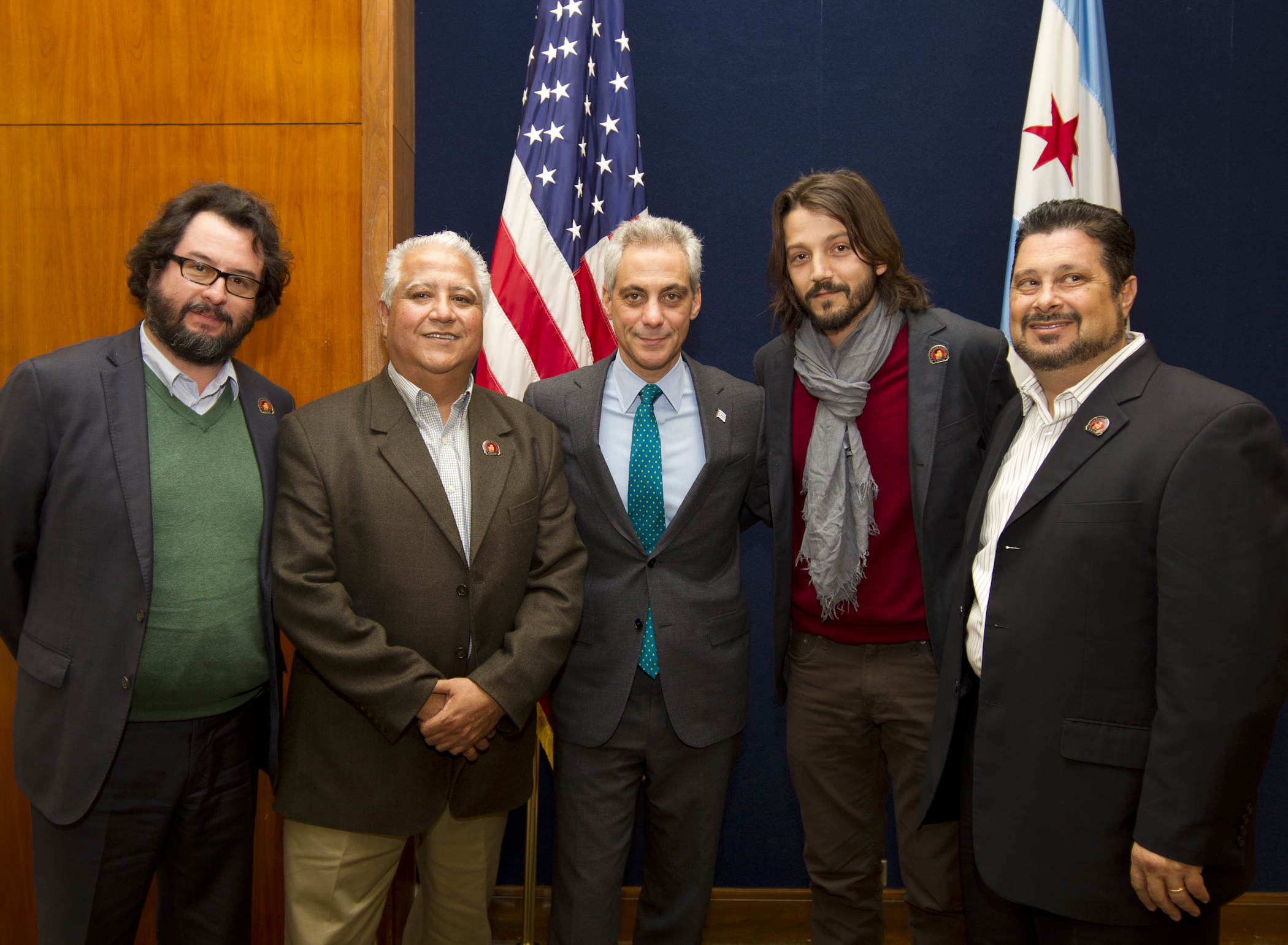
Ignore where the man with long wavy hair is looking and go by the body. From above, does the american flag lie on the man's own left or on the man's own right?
on the man's own right

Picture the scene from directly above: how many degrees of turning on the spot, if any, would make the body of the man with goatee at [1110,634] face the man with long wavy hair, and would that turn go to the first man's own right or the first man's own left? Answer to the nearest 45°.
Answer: approximately 90° to the first man's own right

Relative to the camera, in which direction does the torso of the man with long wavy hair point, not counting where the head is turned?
toward the camera

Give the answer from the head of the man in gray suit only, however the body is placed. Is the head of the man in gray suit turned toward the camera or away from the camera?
toward the camera

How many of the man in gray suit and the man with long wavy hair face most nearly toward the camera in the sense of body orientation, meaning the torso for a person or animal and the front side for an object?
2

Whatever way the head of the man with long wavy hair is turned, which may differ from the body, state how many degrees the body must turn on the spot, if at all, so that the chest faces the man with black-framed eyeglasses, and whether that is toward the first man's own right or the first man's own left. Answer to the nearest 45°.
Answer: approximately 45° to the first man's own right

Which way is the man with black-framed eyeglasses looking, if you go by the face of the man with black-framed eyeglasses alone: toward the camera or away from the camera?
toward the camera

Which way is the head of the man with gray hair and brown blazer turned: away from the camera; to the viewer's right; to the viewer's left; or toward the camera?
toward the camera

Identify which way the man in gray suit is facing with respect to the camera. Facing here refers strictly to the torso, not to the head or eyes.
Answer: toward the camera

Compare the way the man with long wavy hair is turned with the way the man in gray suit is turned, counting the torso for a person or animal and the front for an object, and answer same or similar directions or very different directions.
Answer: same or similar directions

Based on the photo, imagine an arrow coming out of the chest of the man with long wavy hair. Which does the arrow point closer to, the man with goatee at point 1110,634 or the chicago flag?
the man with goatee

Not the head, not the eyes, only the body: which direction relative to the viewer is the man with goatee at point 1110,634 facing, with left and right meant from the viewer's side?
facing the viewer and to the left of the viewer
